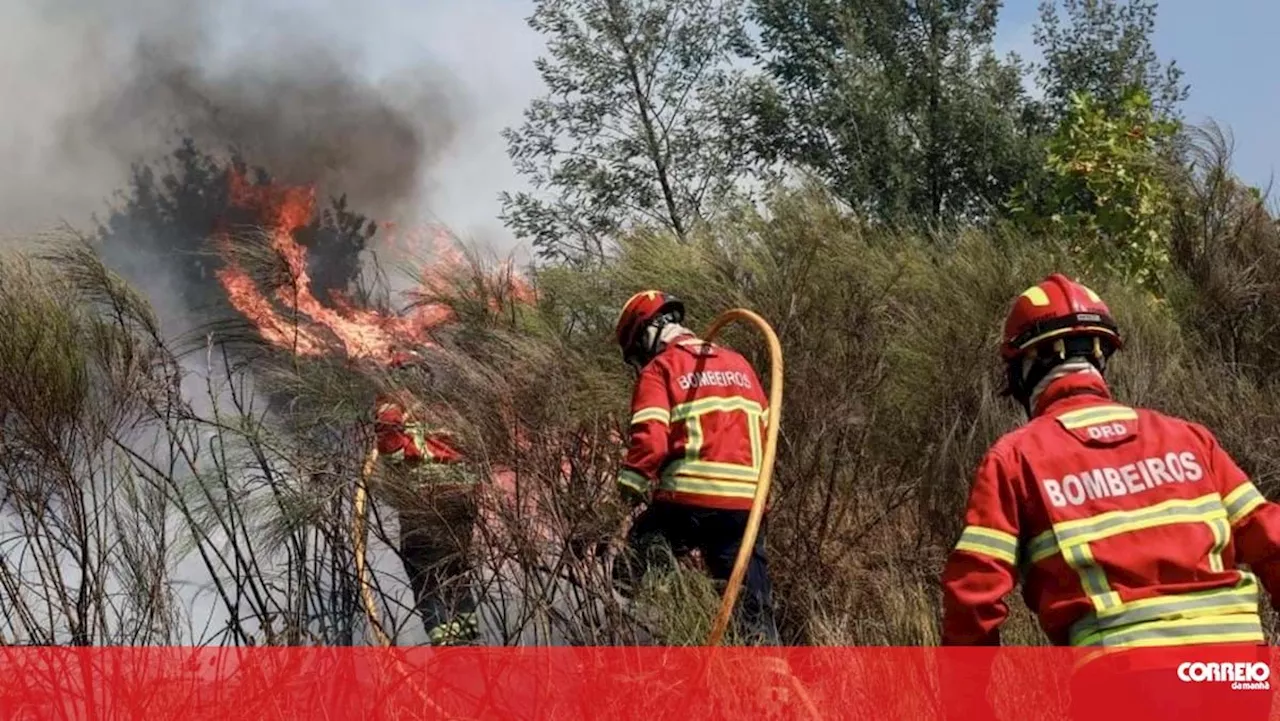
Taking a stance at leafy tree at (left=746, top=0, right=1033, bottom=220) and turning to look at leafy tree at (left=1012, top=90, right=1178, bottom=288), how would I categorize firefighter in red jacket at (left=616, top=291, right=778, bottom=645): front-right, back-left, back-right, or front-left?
front-right

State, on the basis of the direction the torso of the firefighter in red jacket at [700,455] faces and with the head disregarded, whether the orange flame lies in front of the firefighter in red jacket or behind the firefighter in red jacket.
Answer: in front

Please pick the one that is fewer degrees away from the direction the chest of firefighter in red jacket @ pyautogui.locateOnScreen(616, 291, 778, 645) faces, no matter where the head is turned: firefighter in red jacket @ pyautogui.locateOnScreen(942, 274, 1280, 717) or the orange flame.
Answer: the orange flame

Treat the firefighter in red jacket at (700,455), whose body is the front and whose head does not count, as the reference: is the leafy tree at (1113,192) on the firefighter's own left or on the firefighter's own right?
on the firefighter's own right

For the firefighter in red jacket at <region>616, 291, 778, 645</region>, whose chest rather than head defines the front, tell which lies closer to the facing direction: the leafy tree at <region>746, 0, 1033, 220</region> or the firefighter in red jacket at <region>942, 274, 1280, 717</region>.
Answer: the leafy tree

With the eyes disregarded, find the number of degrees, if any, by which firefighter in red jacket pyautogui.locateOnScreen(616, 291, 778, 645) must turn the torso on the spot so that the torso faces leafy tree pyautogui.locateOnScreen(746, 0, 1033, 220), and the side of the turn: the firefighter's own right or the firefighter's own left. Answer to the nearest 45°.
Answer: approximately 45° to the firefighter's own right

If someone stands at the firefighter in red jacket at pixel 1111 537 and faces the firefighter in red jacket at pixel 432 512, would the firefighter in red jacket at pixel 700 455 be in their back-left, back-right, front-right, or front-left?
front-right

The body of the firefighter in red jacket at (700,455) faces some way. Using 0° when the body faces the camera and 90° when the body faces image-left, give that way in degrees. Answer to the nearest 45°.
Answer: approximately 135°

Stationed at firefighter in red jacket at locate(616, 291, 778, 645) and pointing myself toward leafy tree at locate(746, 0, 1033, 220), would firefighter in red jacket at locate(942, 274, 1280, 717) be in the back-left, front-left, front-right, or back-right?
back-right

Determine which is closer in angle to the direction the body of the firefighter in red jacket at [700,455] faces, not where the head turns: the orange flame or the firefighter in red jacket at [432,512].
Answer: the orange flame

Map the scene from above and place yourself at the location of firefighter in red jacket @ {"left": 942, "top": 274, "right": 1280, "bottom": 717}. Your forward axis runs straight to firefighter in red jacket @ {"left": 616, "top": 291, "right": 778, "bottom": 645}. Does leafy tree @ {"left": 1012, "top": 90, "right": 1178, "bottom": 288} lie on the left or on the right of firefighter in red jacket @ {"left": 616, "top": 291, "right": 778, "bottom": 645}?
right

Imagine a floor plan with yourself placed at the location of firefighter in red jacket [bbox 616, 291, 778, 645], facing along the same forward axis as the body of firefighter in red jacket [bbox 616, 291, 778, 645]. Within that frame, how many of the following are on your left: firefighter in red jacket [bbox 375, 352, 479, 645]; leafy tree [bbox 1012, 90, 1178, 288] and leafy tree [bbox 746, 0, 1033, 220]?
1

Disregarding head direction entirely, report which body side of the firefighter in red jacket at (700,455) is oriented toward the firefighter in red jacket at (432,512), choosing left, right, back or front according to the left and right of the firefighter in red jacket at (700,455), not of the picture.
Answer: left

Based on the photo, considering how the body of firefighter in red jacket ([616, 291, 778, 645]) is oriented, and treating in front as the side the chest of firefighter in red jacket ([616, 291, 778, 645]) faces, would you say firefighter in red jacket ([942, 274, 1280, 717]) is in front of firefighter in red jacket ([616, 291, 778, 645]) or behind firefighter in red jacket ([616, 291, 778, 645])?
behind
